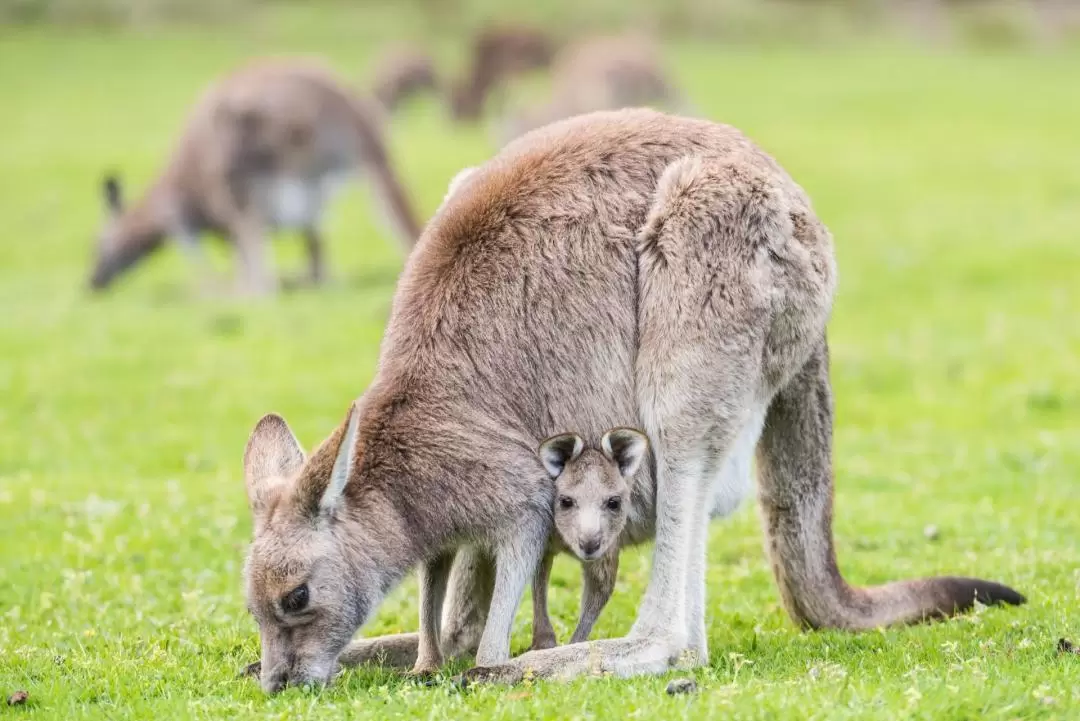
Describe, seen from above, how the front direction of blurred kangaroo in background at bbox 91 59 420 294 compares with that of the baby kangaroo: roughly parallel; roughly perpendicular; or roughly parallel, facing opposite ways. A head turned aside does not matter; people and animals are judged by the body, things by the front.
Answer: roughly perpendicular

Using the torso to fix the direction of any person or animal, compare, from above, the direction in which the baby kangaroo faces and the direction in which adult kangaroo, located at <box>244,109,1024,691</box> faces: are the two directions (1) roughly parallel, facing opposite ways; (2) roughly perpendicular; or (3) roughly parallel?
roughly perpendicular

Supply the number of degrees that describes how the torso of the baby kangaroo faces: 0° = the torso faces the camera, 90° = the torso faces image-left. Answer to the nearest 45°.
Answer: approximately 0°

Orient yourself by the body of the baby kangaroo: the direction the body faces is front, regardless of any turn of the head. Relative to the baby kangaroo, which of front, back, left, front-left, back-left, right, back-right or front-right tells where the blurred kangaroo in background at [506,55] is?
back

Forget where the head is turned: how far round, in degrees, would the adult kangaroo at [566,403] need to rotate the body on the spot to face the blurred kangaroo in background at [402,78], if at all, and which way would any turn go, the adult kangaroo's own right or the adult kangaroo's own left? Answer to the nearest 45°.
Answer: approximately 90° to the adult kangaroo's own right

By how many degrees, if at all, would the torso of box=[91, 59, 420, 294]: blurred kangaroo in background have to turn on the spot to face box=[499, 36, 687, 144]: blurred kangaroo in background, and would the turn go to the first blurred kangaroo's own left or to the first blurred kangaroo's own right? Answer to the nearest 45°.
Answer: approximately 135° to the first blurred kangaroo's own right

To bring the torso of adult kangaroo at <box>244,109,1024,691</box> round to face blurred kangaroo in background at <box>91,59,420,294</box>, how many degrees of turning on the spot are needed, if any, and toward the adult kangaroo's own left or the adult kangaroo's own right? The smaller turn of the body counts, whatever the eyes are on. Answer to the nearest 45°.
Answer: approximately 90° to the adult kangaroo's own right

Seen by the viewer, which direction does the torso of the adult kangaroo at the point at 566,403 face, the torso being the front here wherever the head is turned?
to the viewer's left

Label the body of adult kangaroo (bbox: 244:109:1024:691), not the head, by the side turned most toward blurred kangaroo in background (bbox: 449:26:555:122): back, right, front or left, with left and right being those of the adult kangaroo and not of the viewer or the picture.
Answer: right

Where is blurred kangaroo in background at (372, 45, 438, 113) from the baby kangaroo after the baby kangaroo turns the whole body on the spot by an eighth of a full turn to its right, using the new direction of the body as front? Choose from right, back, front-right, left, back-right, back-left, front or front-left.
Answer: back-right

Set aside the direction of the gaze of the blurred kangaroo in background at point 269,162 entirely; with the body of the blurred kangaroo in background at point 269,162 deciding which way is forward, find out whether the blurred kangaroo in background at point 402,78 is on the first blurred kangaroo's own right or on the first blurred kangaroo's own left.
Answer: on the first blurred kangaroo's own right

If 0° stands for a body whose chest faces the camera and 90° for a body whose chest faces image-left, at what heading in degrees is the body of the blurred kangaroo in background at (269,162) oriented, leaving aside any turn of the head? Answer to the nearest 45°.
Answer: approximately 90°
